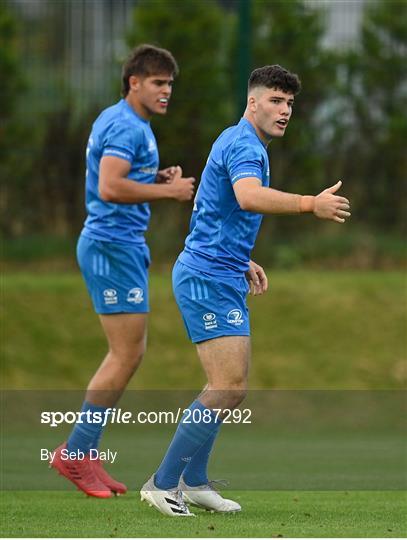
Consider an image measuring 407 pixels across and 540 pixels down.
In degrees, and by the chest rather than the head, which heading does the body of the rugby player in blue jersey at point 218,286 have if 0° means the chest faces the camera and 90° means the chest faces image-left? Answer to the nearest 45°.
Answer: approximately 270°

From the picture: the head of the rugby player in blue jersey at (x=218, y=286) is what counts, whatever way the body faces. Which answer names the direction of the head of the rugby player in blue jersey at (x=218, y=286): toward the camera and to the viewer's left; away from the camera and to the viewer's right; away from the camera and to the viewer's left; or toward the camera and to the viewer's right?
toward the camera and to the viewer's right

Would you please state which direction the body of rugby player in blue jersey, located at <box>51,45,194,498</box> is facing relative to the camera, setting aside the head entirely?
to the viewer's right
